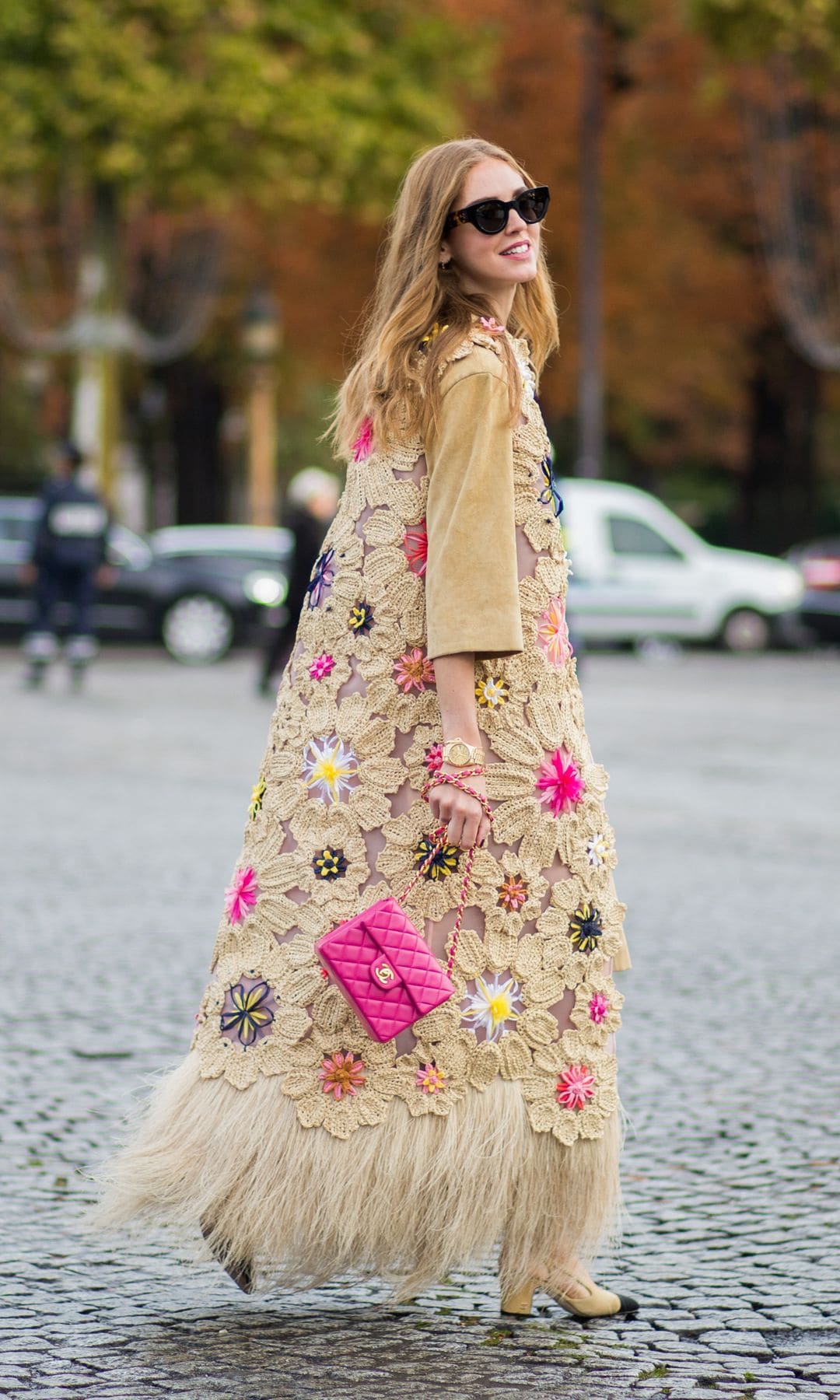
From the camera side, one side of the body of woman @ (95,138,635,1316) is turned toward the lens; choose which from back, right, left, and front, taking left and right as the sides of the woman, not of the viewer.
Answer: right

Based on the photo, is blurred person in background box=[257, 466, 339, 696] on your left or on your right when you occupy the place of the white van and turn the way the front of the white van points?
on your right

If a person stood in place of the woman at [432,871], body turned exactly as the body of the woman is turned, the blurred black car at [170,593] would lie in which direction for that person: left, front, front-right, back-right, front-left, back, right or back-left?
left

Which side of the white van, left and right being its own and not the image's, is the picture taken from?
right

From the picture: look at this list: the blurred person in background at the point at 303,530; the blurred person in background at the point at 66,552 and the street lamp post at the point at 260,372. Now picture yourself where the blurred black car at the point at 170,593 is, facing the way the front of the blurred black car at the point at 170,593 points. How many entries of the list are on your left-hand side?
1

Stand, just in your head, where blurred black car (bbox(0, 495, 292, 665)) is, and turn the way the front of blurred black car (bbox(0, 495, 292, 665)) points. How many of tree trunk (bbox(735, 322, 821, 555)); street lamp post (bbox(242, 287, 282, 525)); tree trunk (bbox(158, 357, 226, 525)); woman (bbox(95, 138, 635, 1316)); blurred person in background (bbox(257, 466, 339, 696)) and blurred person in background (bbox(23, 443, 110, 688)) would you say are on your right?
3

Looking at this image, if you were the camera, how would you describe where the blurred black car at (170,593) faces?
facing to the right of the viewer

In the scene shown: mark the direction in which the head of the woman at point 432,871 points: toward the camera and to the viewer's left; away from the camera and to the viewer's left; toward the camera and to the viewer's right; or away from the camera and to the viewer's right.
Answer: toward the camera and to the viewer's right
